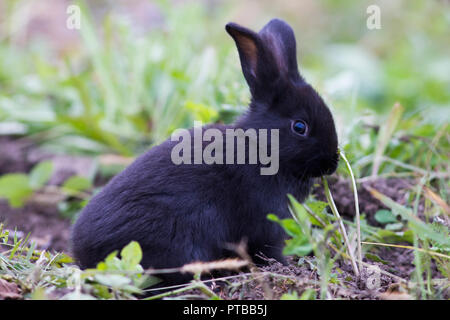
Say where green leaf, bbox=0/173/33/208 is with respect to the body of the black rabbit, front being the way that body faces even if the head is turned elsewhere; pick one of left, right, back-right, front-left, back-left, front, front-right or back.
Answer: back-left

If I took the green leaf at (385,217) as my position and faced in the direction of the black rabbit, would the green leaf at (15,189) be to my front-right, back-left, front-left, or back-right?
front-right

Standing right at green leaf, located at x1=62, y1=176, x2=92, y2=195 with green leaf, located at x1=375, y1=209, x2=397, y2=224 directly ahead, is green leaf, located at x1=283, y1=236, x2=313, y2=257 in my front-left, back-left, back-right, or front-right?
front-right

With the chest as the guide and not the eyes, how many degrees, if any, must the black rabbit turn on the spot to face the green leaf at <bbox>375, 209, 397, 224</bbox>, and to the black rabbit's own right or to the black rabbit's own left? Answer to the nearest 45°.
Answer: approximately 45° to the black rabbit's own left

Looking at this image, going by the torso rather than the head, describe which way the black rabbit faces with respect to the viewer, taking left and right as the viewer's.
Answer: facing to the right of the viewer

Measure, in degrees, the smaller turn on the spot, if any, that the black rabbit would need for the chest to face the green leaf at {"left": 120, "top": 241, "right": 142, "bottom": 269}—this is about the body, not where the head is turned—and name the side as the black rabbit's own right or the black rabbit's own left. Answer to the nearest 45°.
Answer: approximately 135° to the black rabbit's own right

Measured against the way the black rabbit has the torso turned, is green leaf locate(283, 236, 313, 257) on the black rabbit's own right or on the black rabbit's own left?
on the black rabbit's own right

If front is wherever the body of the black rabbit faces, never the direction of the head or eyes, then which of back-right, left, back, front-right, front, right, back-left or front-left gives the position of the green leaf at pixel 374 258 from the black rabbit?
front

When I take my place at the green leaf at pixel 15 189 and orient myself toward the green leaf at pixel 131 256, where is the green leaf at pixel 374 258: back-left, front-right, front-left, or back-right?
front-left

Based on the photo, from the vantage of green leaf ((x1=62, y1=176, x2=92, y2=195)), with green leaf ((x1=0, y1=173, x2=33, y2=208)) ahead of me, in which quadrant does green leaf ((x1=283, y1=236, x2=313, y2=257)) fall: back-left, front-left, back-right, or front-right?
back-left

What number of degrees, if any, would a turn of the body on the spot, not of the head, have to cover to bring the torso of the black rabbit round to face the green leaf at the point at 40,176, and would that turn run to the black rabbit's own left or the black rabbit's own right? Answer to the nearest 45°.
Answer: approximately 135° to the black rabbit's own left
